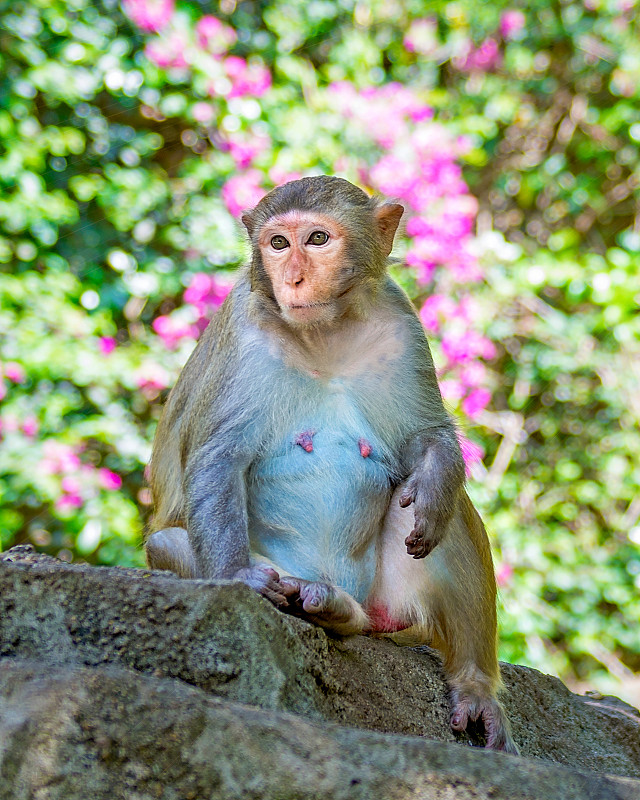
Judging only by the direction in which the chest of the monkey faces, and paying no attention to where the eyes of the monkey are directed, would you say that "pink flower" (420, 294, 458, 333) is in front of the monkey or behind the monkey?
behind

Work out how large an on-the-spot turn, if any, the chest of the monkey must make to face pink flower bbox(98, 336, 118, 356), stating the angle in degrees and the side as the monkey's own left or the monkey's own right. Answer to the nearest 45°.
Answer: approximately 135° to the monkey's own right

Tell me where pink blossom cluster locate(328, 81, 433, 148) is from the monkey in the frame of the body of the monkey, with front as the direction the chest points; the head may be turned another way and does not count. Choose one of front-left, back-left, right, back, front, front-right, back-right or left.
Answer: back

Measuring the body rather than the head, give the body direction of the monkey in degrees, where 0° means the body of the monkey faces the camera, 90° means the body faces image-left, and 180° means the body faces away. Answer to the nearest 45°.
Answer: approximately 0°

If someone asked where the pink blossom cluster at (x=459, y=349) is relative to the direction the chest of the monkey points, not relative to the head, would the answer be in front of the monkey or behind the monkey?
behind

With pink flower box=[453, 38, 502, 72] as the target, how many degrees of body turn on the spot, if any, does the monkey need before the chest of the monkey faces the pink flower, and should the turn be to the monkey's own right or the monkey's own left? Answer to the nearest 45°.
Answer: approximately 180°

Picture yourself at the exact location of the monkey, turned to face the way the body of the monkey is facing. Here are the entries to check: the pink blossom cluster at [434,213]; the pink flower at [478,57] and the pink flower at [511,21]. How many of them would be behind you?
3

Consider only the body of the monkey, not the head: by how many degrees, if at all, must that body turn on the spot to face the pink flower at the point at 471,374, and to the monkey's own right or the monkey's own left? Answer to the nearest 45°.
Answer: approximately 180°

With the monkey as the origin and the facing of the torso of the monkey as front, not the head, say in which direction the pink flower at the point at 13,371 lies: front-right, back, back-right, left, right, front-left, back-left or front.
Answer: back-right

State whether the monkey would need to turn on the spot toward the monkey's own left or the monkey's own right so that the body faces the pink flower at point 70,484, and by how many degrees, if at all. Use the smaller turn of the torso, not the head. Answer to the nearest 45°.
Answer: approximately 135° to the monkey's own right
